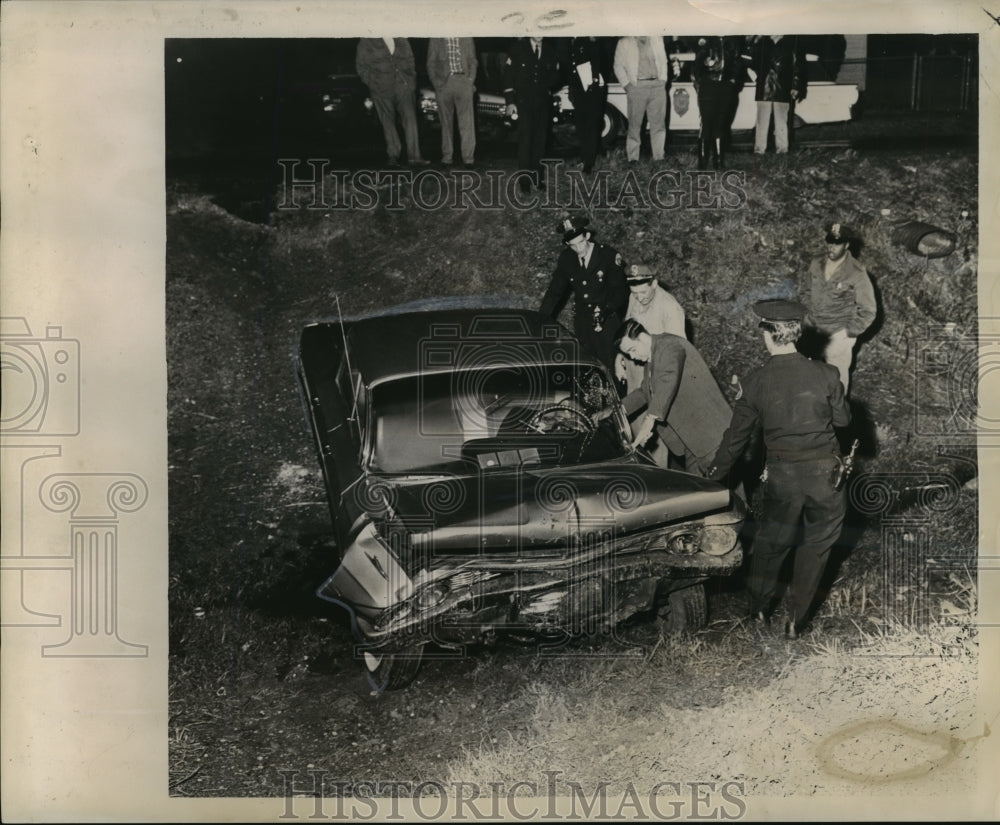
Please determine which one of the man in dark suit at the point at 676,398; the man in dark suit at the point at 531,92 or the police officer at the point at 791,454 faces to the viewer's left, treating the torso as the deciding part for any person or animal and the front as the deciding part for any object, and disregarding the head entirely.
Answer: the man in dark suit at the point at 676,398

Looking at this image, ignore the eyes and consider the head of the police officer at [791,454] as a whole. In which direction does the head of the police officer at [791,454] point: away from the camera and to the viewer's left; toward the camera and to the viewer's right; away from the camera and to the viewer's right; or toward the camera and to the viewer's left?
away from the camera and to the viewer's left

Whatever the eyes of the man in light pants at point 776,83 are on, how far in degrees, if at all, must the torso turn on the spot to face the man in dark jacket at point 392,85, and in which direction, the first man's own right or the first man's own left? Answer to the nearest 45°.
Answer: approximately 90° to the first man's own right

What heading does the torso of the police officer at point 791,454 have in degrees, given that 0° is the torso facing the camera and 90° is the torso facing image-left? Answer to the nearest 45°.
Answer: approximately 180°

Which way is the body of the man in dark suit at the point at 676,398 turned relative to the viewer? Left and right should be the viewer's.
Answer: facing to the left of the viewer

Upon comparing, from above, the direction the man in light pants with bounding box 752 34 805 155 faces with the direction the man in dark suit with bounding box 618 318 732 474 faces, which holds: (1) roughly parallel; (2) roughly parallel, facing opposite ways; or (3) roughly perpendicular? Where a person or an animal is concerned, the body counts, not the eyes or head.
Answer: roughly perpendicular
